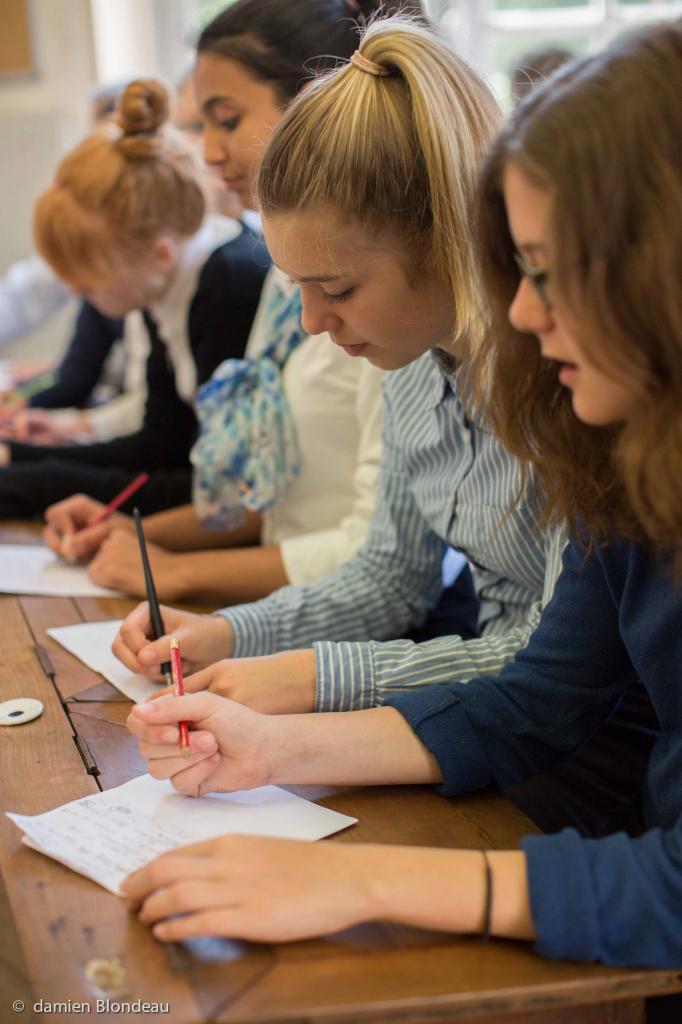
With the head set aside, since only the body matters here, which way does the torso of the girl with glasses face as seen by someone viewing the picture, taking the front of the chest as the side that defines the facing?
to the viewer's left

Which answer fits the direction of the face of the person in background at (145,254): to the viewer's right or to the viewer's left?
to the viewer's left

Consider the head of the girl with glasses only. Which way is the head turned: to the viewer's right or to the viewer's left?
to the viewer's left

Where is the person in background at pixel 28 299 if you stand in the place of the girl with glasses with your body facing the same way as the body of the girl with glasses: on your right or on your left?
on your right

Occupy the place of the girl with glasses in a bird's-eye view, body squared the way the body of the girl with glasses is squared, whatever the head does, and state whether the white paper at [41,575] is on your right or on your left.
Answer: on your right

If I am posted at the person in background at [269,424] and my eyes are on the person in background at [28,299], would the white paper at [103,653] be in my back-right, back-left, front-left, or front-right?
back-left

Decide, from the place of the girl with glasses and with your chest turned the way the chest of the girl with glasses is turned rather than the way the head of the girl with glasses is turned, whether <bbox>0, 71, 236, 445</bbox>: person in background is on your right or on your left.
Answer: on your right

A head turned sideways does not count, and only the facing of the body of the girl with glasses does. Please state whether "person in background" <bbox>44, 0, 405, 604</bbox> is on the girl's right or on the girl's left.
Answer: on the girl's right

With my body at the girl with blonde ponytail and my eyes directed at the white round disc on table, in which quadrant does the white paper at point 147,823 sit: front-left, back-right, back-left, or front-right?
front-left
